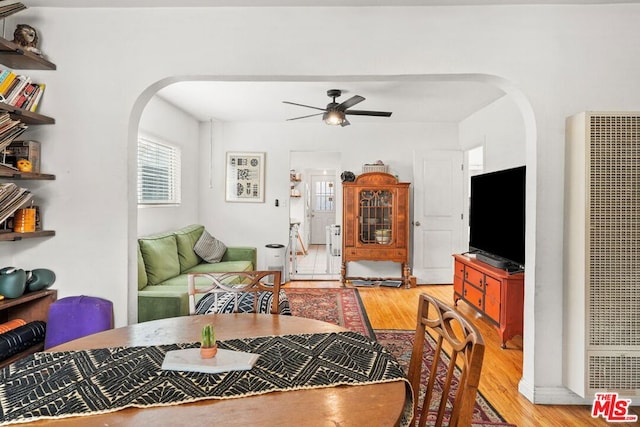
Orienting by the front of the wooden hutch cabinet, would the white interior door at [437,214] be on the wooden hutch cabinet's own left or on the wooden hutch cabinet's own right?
on the wooden hutch cabinet's own left

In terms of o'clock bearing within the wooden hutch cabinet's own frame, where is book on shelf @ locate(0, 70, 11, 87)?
The book on shelf is roughly at 1 o'clock from the wooden hutch cabinet.

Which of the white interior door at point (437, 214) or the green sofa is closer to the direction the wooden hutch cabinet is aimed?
the green sofa

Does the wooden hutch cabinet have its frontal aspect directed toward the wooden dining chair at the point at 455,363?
yes

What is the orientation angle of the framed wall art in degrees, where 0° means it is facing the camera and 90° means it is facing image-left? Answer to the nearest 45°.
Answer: approximately 0°

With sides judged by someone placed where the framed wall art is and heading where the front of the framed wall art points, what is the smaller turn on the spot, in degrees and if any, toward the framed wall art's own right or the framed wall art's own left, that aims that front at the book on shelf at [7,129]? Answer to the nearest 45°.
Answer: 0° — it already faces it

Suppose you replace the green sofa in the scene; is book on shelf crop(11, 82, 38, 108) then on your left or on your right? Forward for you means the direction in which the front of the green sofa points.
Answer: on your right

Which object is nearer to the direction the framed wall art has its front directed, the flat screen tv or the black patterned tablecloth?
the black patterned tablecloth

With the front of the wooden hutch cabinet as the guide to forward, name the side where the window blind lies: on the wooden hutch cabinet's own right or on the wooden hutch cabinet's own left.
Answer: on the wooden hutch cabinet's own right

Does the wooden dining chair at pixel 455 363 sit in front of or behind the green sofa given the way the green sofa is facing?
in front

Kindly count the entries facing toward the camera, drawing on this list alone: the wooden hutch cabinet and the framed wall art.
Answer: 2

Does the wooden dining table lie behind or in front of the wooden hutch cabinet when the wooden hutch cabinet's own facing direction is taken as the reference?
in front

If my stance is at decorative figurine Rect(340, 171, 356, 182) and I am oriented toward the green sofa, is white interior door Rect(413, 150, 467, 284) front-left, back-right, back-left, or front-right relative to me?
back-left

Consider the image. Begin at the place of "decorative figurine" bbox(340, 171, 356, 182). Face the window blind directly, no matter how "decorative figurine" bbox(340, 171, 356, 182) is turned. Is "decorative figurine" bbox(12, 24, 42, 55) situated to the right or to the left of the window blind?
left

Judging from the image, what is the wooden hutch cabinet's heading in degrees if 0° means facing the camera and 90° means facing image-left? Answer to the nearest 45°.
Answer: approximately 0°

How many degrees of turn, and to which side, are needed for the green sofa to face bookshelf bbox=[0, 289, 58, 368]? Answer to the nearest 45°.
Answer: approximately 90° to its right
